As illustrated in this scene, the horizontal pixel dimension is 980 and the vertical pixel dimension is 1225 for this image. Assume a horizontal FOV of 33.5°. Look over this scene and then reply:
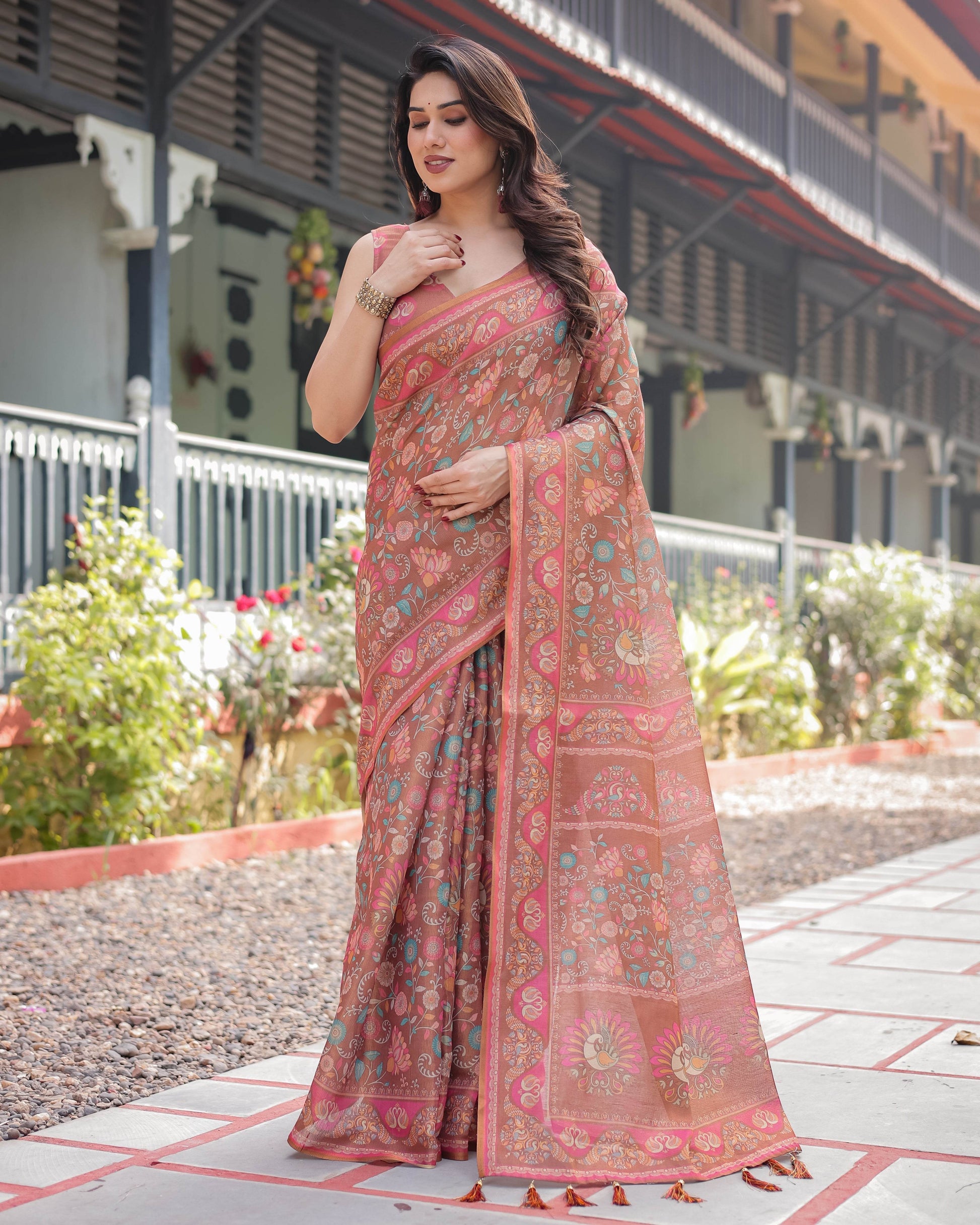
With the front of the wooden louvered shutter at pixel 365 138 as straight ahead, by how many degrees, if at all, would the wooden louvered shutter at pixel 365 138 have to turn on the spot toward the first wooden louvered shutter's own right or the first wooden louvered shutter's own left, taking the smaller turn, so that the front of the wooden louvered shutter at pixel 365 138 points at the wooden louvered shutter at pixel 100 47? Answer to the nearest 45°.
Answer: approximately 90° to the first wooden louvered shutter's own right

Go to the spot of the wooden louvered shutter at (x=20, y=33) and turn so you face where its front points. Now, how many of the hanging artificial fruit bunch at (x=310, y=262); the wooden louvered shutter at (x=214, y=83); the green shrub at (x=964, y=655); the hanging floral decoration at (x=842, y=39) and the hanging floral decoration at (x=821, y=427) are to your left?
5

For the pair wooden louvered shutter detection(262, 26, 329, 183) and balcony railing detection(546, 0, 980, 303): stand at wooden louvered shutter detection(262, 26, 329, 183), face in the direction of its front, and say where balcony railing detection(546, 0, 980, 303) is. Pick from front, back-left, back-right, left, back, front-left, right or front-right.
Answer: left

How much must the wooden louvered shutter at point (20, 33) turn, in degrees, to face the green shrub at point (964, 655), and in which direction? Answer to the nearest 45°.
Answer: approximately 90° to its left

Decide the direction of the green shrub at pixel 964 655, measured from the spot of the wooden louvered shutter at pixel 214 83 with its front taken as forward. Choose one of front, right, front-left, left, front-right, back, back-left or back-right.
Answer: left

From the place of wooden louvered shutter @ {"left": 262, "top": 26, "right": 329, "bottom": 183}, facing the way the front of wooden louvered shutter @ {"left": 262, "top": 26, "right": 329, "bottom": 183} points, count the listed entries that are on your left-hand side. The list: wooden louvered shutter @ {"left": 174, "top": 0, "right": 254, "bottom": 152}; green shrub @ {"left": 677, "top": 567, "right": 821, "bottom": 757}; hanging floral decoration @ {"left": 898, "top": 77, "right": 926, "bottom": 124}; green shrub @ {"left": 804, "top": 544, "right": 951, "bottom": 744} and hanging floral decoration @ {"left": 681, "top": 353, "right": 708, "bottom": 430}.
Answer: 4

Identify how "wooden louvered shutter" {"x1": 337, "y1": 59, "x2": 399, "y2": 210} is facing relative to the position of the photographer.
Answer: facing the viewer and to the right of the viewer
